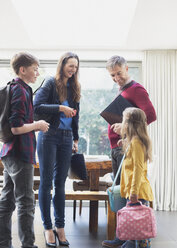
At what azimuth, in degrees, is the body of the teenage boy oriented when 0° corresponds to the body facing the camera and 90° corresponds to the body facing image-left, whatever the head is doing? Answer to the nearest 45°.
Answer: approximately 270°

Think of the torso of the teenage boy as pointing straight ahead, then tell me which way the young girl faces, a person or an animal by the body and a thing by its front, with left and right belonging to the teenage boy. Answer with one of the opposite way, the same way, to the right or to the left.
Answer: the opposite way

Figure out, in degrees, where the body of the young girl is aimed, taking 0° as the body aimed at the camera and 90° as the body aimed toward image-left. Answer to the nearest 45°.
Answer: approximately 90°

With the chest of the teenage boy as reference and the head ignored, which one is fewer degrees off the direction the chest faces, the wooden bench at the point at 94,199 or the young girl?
the young girl

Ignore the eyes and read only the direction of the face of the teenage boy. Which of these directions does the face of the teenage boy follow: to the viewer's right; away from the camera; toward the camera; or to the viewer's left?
to the viewer's right

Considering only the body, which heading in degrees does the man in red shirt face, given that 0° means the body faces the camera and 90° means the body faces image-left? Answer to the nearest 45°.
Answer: approximately 45°

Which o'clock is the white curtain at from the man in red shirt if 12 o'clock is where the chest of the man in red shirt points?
The white curtain is roughly at 5 o'clock from the man in red shirt.

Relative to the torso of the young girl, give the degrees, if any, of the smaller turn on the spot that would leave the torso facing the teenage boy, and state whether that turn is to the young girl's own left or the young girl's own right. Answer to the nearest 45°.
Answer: approximately 45° to the young girl's own left

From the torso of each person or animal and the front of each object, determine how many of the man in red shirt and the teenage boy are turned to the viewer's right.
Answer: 1
